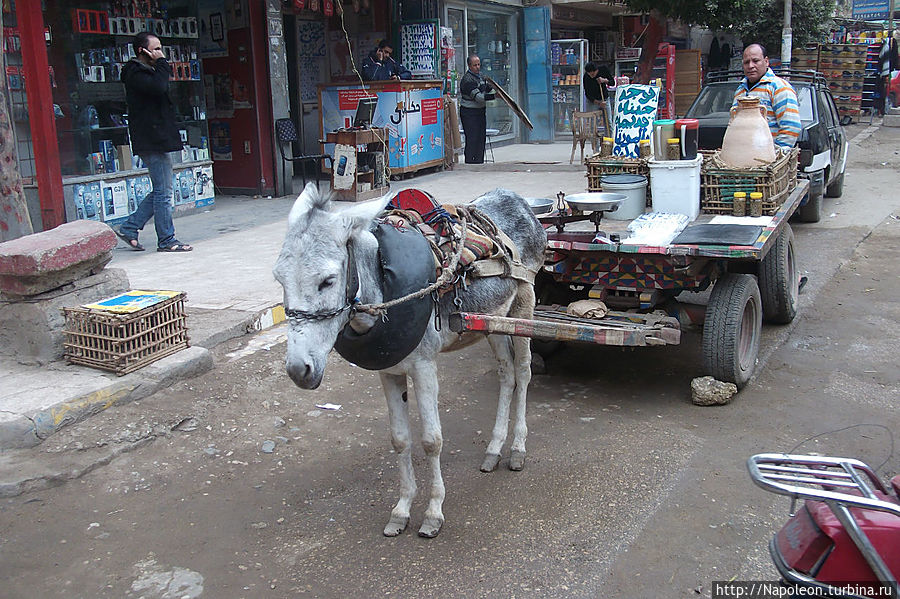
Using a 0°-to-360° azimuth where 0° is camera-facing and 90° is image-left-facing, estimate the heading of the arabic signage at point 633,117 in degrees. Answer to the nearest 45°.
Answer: approximately 0°

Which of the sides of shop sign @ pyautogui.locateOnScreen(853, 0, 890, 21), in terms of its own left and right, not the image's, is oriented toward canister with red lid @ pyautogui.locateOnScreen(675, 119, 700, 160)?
front

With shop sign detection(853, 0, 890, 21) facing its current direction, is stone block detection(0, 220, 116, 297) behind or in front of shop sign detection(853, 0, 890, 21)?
in front

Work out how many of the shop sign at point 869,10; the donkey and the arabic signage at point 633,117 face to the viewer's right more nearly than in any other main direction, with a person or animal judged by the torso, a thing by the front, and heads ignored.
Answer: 0

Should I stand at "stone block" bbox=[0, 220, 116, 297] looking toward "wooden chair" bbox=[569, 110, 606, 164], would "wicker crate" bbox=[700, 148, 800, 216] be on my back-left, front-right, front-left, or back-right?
front-right

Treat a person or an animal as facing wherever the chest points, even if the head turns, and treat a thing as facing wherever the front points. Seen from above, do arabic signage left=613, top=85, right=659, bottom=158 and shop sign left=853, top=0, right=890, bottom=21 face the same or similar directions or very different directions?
same or similar directions

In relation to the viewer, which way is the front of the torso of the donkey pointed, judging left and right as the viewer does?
facing the viewer and to the left of the viewer

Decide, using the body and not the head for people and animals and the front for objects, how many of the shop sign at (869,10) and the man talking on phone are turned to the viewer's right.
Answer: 1

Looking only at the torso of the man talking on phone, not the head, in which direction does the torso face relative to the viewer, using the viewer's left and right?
facing to the right of the viewer

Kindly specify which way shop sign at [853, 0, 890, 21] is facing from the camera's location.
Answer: facing the viewer

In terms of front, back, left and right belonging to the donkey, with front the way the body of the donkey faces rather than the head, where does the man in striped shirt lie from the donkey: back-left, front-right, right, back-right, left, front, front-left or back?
back

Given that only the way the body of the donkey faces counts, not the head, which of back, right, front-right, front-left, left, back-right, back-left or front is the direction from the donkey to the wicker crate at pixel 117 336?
right

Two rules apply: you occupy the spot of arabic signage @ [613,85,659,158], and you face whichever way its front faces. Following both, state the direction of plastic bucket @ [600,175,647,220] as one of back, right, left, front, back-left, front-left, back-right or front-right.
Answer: front
